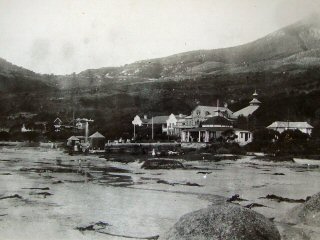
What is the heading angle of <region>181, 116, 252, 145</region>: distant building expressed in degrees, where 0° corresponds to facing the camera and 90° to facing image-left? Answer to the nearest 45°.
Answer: approximately 0°

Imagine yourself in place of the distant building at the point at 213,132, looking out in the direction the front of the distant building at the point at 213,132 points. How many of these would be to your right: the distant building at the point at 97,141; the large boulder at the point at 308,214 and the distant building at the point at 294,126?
1

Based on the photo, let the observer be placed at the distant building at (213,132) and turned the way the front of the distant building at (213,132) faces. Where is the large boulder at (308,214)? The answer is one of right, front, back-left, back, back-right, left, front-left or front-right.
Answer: front-left

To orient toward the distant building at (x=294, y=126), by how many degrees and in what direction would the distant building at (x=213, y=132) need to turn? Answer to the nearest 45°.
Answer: approximately 45° to its left

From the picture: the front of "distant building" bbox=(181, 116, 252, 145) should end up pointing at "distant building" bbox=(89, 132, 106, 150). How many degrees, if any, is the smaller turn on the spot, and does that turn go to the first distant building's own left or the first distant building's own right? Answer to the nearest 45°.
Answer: approximately 90° to the first distant building's own right
